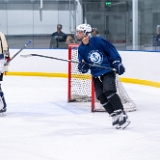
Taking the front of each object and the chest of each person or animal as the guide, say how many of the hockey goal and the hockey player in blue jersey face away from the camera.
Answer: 0

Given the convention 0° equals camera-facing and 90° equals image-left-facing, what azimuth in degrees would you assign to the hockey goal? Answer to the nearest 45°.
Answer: approximately 90°

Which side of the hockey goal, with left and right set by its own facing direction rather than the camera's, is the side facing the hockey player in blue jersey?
left

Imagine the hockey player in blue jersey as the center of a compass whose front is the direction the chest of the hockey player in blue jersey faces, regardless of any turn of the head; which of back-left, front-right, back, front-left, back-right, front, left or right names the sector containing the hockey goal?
back-right
